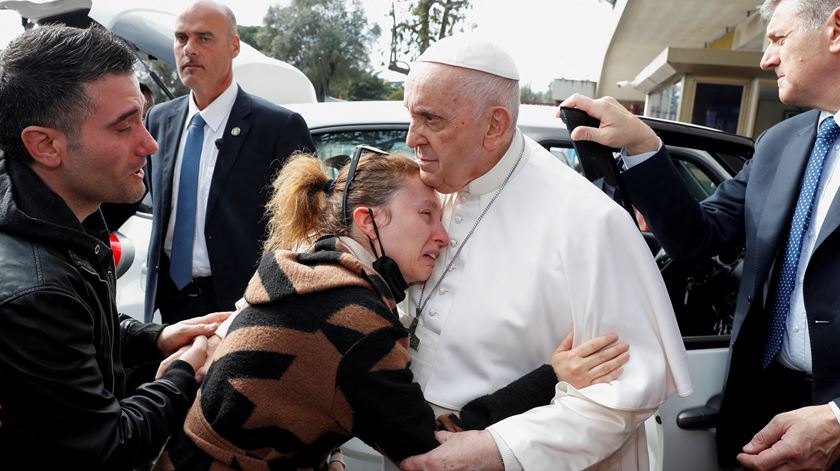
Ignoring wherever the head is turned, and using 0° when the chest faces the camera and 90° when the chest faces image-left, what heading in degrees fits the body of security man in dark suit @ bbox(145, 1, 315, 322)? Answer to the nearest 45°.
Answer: approximately 45°

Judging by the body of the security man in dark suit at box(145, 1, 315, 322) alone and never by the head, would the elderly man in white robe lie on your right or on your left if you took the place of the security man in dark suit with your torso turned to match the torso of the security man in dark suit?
on your left

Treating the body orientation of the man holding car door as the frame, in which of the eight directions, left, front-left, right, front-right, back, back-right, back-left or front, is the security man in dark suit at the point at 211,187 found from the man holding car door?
front-right

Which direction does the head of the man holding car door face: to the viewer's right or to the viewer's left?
to the viewer's left

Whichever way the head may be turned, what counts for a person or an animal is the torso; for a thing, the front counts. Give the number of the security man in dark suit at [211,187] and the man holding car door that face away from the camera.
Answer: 0

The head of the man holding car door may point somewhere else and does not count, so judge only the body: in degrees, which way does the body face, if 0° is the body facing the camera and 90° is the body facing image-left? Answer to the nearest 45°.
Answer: approximately 45°

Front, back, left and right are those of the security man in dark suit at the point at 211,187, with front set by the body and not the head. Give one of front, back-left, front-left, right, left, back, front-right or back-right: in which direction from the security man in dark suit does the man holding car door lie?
left
